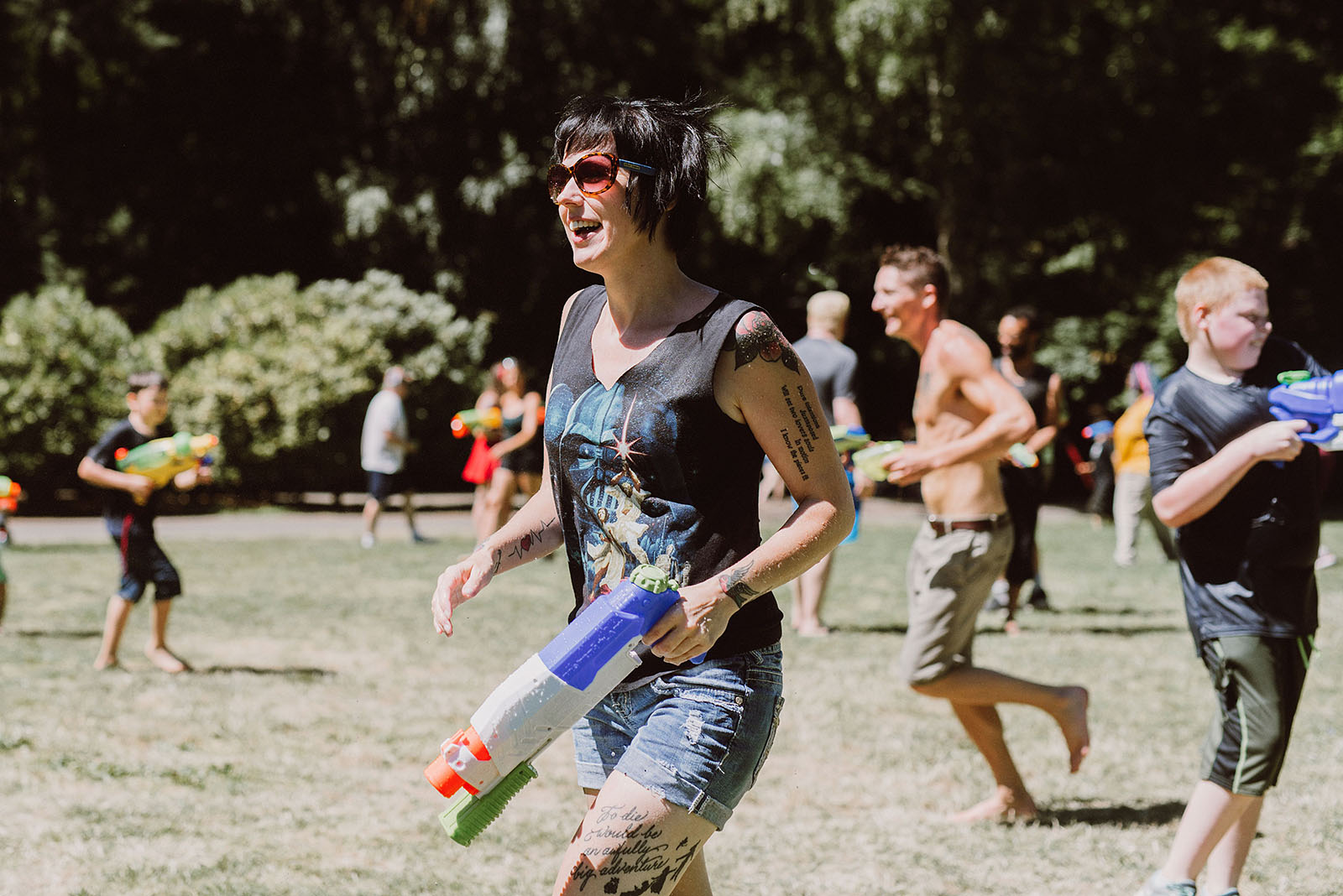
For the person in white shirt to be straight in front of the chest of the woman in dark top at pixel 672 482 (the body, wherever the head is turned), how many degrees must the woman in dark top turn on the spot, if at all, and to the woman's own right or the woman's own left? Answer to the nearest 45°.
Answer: approximately 135° to the woman's own right

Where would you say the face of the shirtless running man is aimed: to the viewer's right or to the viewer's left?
to the viewer's left

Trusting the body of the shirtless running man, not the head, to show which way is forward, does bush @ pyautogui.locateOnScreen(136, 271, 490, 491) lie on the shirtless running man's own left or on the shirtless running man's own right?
on the shirtless running man's own right

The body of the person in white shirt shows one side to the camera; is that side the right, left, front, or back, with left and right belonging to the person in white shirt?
right

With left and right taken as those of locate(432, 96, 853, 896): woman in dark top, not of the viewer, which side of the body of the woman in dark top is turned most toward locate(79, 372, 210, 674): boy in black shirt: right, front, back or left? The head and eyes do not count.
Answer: right

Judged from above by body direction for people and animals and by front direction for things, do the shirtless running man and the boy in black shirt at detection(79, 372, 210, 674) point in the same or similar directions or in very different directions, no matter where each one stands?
very different directions

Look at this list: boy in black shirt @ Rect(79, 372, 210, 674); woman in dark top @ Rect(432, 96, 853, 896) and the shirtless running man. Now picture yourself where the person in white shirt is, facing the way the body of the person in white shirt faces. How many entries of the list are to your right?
3

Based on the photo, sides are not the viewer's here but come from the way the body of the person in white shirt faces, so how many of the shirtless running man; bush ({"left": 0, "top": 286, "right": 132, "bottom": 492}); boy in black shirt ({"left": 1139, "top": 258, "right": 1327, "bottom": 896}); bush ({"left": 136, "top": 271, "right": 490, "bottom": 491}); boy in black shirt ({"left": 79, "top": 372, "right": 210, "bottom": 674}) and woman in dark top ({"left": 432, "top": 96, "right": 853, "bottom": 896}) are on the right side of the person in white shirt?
4

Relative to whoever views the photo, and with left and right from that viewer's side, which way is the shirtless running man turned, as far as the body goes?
facing to the left of the viewer

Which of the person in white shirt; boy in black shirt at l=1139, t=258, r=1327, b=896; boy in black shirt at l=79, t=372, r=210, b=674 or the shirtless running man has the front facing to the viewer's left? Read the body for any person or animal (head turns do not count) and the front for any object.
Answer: the shirtless running man

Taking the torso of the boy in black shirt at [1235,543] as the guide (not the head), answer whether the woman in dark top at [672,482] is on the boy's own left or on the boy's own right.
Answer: on the boy's own right

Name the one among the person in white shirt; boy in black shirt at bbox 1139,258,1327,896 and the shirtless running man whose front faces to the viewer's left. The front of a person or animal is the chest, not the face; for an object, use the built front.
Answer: the shirtless running man
